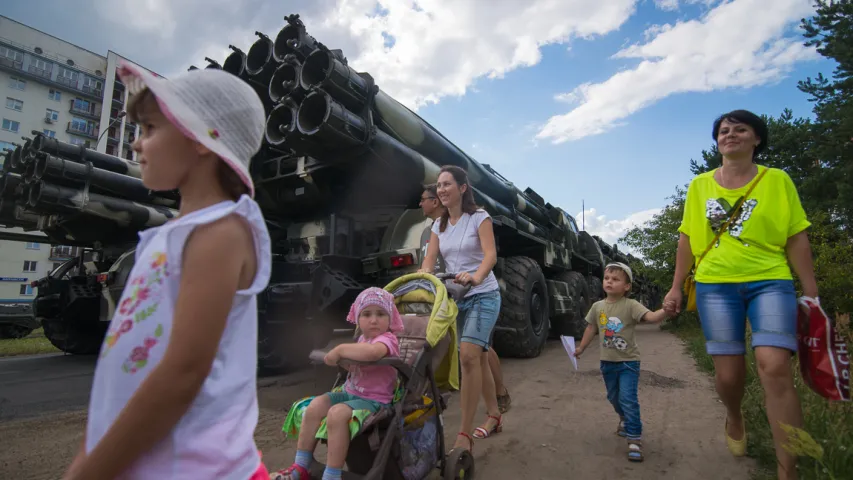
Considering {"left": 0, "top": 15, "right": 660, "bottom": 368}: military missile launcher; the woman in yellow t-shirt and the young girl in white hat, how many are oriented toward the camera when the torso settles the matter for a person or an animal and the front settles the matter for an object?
1

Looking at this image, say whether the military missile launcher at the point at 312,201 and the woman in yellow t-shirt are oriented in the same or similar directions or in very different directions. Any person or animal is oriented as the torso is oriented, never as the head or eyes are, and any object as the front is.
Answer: very different directions

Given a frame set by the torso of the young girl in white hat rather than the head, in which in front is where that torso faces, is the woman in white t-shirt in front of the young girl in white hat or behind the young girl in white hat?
behind

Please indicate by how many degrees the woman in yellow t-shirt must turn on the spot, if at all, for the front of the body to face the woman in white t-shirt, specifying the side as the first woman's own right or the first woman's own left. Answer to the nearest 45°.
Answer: approximately 90° to the first woman's own right

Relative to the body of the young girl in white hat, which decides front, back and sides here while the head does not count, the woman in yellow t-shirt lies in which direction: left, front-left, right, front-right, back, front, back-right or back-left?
back

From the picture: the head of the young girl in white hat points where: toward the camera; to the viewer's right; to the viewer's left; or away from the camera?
to the viewer's left

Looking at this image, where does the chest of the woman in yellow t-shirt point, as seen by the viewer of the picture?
toward the camera

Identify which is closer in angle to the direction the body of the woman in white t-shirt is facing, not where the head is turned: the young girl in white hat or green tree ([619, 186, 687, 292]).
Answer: the young girl in white hat

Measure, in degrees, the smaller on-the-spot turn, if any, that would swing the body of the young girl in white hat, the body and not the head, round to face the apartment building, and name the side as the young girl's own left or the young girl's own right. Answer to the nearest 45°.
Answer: approximately 90° to the young girl's own right

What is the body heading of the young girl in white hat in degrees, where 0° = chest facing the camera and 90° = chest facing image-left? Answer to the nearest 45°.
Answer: approximately 90°

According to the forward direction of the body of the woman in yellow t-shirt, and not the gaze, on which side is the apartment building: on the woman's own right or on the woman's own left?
on the woman's own right
